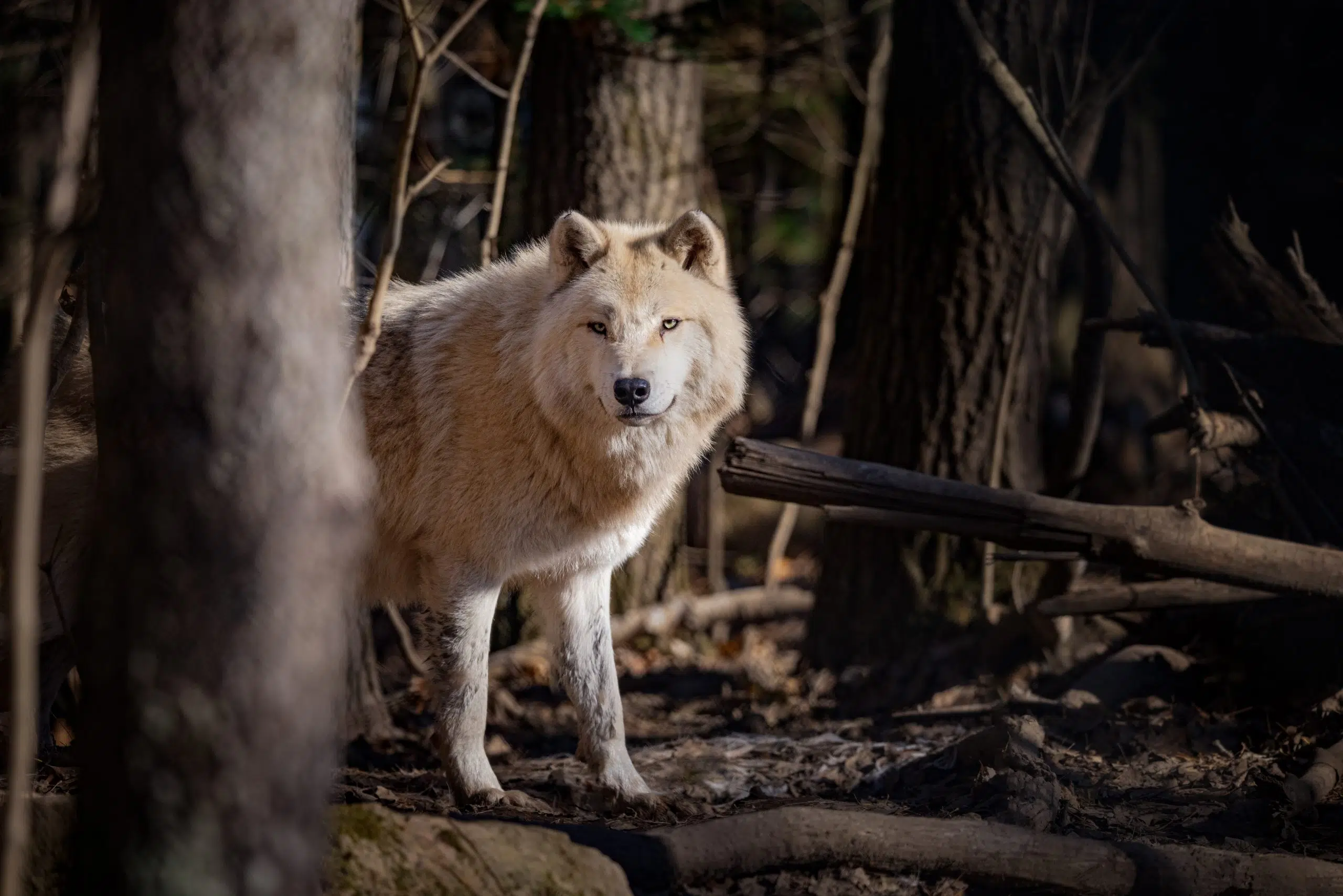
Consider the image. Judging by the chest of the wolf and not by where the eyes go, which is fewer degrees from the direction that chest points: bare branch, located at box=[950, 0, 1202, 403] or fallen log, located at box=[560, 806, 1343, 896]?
the fallen log

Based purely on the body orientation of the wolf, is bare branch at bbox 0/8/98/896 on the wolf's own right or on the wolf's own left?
on the wolf's own right

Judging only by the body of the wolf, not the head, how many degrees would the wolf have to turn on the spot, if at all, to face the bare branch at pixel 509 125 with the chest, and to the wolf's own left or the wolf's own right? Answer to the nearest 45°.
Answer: approximately 135° to the wolf's own left

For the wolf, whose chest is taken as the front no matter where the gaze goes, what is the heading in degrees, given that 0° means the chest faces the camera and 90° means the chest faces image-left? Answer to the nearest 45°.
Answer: approximately 315°

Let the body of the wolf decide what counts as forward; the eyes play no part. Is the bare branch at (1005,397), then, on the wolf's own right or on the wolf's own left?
on the wolf's own left
